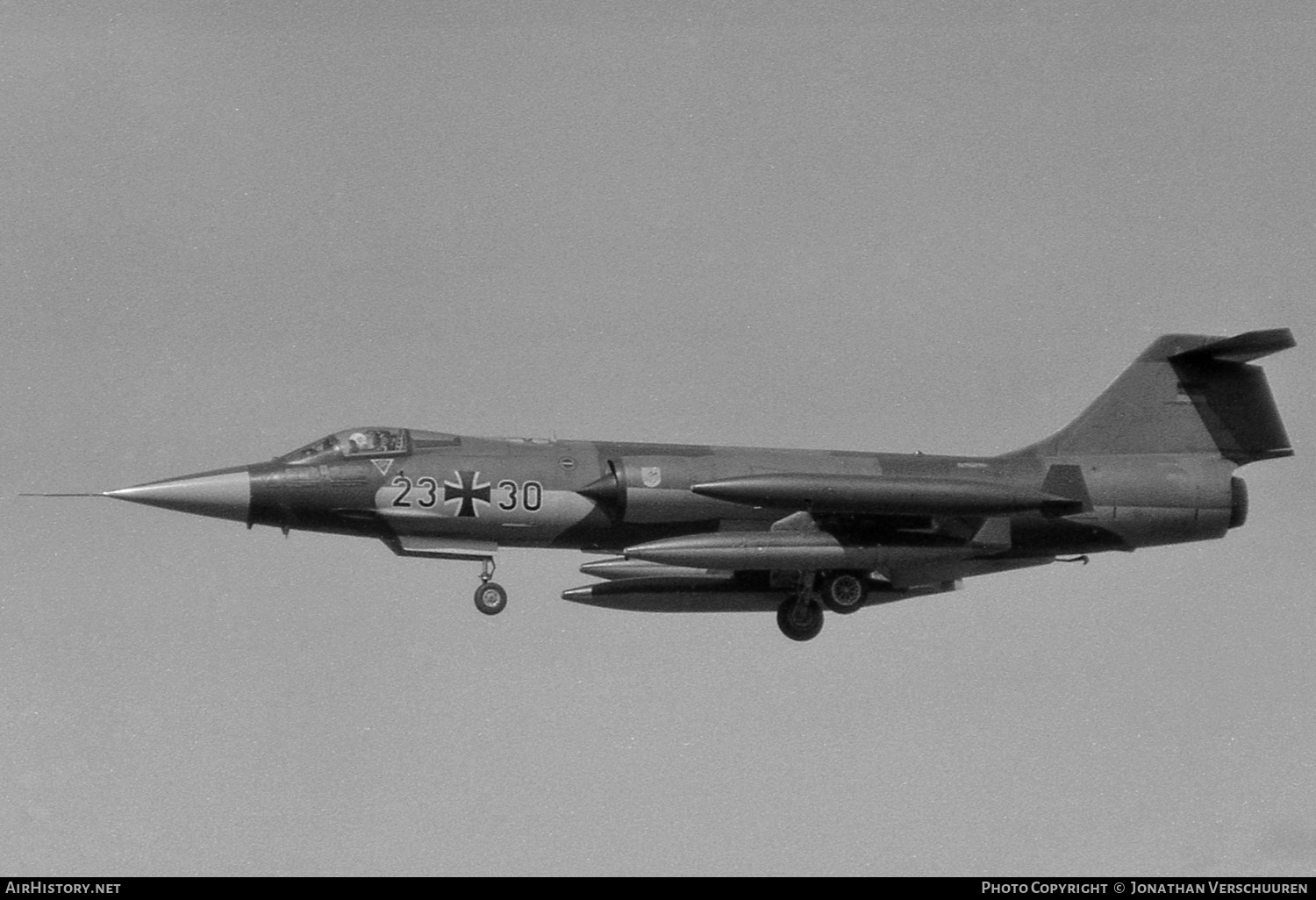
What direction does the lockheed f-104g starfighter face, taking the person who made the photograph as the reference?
facing to the left of the viewer
